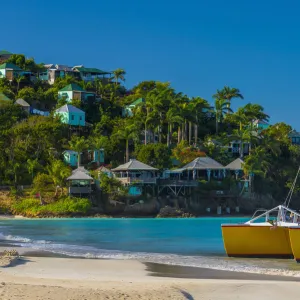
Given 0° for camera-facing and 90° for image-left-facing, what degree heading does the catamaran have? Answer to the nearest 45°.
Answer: approximately 45°
